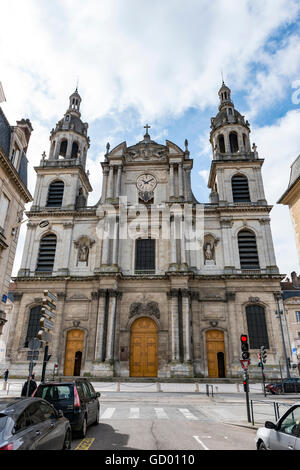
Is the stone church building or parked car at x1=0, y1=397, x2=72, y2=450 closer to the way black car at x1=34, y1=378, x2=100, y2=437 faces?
the stone church building

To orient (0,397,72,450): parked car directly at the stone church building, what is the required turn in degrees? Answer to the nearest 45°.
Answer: approximately 45° to its left

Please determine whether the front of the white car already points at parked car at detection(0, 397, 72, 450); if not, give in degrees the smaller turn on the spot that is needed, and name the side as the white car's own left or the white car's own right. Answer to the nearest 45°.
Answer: approximately 45° to the white car's own left

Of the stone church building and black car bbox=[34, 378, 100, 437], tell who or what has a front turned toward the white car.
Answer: the stone church building

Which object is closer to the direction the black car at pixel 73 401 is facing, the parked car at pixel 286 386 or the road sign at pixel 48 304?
the parked car

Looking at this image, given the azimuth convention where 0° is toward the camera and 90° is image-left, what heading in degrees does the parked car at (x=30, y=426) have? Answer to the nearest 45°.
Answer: approximately 225°

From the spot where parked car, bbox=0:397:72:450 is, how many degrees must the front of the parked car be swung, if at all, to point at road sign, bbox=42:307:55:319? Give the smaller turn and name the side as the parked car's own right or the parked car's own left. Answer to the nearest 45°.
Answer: approximately 45° to the parked car's own left

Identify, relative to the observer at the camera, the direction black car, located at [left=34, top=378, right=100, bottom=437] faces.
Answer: facing away from the viewer and to the right of the viewer
